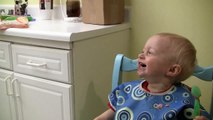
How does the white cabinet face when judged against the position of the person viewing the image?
facing the viewer and to the left of the viewer

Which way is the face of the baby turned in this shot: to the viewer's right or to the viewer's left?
to the viewer's left
